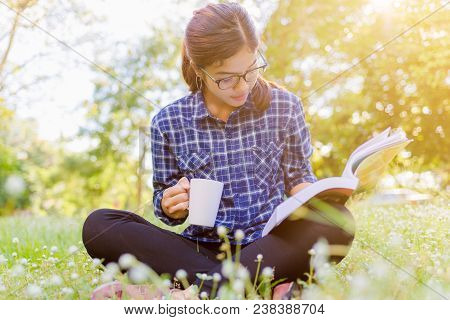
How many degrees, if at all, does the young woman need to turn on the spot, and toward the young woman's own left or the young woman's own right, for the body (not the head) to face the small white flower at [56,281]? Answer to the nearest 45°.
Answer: approximately 45° to the young woman's own right

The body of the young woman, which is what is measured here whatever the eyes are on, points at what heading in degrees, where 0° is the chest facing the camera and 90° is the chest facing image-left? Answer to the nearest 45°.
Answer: approximately 0°

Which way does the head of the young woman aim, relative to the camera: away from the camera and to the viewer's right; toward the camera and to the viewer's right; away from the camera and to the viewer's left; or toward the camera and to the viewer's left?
toward the camera and to the viewer's right
